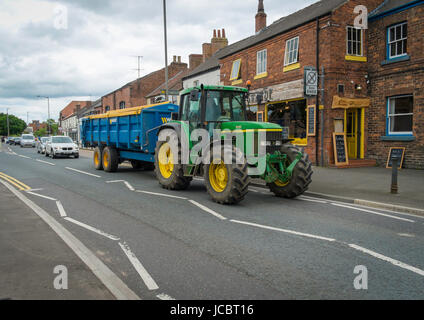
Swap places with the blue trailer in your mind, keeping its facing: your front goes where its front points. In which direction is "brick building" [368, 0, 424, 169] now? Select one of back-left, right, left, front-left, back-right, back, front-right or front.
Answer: front-left

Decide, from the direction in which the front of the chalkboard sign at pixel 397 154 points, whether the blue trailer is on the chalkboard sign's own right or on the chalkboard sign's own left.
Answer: on the chalkboard sign's own right

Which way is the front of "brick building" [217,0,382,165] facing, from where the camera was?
facing the viewer and to the left of the viewer

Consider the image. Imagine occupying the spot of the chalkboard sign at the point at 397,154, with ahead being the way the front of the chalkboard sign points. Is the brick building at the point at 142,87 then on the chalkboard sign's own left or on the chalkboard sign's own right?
on the chalkboard sign's own right

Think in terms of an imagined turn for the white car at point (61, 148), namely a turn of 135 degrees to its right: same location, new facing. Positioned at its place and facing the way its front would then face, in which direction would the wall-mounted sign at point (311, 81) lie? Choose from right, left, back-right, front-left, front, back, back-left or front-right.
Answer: back-left

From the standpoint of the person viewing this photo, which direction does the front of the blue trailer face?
facing the viewer and to the right of the viewer

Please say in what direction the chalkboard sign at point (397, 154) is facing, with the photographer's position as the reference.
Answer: facing the viewer

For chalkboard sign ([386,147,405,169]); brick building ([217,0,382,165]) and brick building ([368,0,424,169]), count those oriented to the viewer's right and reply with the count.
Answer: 0

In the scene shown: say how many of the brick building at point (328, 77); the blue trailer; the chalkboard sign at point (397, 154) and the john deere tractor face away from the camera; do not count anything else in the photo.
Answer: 0

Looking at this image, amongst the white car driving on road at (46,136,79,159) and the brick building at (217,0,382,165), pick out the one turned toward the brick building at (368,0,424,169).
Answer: the white car driving on road

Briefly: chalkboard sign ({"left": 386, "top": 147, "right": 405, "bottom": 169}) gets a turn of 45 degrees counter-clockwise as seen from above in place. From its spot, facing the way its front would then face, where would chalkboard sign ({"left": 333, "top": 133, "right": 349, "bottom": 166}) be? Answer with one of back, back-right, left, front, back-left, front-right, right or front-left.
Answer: back-right

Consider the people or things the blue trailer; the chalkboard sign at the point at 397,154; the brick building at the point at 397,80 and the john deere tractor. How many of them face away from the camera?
0

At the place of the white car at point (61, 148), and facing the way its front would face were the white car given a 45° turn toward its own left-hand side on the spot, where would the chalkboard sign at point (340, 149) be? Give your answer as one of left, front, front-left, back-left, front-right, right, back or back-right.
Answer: front-right

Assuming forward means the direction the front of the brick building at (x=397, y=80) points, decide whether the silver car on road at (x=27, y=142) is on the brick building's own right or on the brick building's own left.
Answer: on the brick building's own right

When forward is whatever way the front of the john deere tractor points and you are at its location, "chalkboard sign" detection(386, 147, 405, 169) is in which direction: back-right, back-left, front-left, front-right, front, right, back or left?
left

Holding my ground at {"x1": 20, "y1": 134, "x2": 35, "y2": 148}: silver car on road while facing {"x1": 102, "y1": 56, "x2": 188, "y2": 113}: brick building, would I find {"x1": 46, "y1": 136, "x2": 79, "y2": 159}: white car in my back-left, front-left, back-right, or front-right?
front-right

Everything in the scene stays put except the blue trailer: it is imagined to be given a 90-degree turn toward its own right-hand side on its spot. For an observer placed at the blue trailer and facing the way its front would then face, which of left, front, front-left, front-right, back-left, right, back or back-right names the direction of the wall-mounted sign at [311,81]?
back-left

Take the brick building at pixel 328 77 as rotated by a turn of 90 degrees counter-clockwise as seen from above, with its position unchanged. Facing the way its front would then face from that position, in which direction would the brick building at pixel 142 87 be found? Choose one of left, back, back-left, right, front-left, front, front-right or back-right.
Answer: back

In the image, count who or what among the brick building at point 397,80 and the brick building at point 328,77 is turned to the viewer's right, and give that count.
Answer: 0
